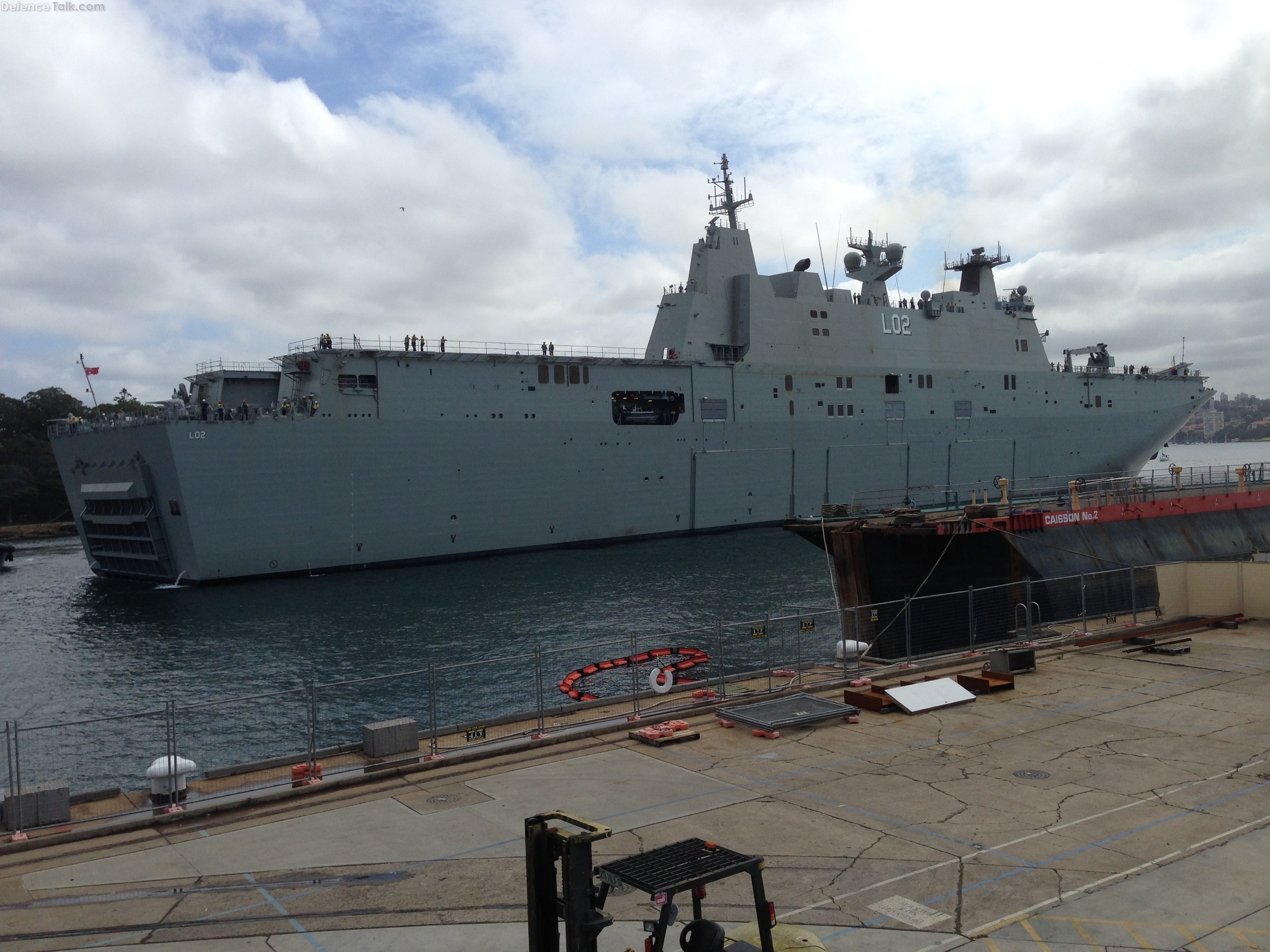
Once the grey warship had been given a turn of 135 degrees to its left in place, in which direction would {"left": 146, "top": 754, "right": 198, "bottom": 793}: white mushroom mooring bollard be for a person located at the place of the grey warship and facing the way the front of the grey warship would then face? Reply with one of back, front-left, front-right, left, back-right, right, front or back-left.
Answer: left

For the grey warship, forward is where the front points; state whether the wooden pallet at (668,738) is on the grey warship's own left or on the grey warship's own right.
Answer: on the grey warship's own right

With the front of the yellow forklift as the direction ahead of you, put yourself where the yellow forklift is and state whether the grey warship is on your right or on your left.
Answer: on your right

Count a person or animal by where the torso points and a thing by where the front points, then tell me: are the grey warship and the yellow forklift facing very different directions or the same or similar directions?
very different directions

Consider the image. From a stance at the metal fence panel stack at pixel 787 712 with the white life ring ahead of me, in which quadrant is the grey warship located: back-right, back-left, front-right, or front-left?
front-right

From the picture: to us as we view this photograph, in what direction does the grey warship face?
facing away from the viewer and to the right of the viewer

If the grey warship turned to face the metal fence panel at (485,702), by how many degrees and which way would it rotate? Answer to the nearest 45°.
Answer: approximately 135° to its right

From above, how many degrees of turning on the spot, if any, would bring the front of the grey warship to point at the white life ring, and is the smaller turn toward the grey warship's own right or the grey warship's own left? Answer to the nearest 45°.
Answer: approximately 135° to the grey warship's own right

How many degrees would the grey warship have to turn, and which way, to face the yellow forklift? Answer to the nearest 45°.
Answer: approximately 135° to its right
